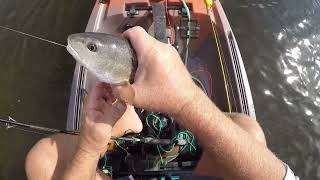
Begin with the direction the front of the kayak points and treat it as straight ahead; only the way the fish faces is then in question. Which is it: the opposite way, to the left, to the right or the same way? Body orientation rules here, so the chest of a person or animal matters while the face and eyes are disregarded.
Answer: to the left

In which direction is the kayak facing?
away from the camera

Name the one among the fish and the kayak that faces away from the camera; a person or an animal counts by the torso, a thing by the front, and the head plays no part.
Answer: the kayak

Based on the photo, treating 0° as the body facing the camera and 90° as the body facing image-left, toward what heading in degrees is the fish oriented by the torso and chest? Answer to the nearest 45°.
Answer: approximately 90°

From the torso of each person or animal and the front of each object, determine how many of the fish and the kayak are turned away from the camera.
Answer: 1
